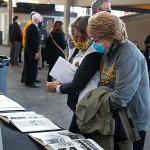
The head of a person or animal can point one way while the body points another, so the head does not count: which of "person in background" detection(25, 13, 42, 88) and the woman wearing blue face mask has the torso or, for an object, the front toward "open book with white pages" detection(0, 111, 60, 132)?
the woman wearing blue face mask

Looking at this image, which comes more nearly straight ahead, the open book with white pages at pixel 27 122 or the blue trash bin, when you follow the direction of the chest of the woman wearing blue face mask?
the open book with white pages

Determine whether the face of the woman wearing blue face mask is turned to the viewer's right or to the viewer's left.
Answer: to the viewer's left

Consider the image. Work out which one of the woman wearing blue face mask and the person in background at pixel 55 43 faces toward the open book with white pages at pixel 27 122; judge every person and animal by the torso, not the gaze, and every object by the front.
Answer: the woman wearing blue face mask

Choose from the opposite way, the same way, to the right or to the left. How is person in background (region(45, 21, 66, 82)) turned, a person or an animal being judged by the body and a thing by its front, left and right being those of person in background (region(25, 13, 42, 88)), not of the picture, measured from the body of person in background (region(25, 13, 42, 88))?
to the left

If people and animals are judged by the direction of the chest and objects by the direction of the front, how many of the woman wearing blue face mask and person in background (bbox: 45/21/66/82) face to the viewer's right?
0

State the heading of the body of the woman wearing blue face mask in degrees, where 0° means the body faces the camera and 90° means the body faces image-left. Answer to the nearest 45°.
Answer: approximately 90°

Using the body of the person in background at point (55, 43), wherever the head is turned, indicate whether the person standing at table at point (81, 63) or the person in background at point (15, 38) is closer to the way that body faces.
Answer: the person in background
